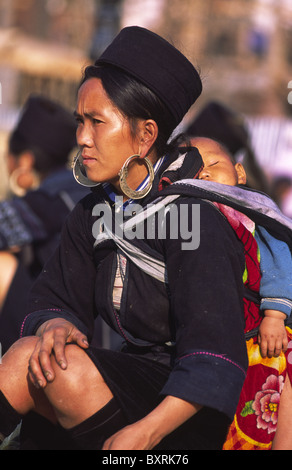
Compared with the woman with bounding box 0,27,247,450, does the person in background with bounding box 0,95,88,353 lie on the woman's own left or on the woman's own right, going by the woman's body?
on the woman's own right

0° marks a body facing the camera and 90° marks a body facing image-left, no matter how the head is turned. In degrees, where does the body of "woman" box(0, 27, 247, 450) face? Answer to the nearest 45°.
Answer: approximately 45°

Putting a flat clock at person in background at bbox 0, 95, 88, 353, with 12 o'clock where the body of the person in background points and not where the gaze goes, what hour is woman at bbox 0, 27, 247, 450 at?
The woman is roughly at 7 o'clock from the person in background.

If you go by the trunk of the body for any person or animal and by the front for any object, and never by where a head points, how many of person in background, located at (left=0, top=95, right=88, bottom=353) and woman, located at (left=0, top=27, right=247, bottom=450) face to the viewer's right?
0
